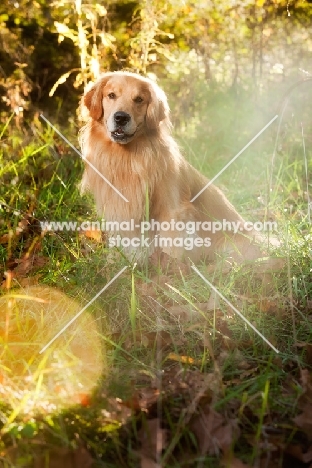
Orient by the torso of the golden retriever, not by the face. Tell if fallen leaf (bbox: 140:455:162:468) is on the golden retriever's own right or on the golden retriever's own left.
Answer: on the golden retriever's own left

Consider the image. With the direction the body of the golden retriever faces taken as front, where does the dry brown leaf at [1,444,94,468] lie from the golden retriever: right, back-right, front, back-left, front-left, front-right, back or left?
front-left

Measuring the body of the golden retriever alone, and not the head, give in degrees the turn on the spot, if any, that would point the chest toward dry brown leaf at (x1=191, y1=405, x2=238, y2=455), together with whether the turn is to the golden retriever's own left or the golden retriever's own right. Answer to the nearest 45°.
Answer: approximately 45° to the golden retriever's own left

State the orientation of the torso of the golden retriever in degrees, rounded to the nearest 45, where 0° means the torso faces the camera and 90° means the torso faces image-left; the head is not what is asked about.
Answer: approximately 45°
